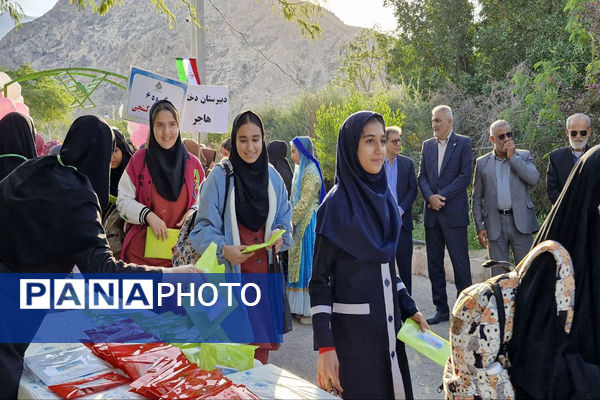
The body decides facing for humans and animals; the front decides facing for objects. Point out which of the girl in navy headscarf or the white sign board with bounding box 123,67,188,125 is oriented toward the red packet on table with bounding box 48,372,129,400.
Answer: the white sign board

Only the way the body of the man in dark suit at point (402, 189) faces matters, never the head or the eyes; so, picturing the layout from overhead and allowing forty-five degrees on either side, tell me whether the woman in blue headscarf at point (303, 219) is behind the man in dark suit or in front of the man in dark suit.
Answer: in front

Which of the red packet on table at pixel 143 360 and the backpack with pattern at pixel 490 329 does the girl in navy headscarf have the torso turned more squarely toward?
the backpack with pattern

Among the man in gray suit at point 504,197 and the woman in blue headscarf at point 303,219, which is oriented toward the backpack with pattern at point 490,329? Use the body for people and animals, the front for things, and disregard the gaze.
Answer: the man in gray suit

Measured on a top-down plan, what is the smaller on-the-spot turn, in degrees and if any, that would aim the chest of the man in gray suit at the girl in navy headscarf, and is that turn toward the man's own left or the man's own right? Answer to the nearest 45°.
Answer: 0° — they already face them

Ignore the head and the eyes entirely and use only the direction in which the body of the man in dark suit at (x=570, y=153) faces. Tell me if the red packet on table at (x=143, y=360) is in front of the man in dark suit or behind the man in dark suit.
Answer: in front

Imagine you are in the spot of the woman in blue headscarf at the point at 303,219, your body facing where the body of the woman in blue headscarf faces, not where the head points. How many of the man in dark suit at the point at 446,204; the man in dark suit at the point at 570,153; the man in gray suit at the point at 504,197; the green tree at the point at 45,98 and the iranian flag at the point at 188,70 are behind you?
3

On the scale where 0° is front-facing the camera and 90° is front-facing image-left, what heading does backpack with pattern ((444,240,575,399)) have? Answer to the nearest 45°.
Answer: approximately 90°

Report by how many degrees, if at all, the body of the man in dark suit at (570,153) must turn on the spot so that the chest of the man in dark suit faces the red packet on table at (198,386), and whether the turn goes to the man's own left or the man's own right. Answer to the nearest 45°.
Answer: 0° — they already face it
